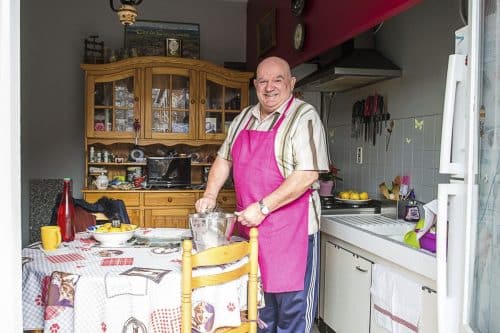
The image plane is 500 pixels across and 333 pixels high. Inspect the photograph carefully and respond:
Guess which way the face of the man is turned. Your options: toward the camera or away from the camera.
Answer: toward the camera

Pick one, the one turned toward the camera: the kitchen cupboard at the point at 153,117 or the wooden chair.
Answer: the kitchen cupboard

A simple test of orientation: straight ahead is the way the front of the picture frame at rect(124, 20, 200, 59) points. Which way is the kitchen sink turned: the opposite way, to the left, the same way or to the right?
to the right

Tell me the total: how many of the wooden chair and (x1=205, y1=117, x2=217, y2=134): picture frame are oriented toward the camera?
1

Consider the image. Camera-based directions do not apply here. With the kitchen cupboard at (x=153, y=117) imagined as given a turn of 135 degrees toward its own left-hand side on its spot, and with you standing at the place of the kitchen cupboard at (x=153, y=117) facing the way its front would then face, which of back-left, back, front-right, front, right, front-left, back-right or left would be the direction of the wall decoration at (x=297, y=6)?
right

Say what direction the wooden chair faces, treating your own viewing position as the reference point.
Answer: facing away from the viewer and to the left of the viewer

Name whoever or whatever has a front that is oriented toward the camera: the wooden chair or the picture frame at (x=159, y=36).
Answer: the picture frame

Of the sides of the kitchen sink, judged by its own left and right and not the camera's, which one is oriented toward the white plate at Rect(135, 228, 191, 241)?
front

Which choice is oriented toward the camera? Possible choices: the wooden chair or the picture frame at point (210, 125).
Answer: the picture frame

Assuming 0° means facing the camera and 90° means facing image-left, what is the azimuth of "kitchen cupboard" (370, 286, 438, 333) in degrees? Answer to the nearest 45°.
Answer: approximately 45°

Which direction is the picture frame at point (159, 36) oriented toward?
toward the camera

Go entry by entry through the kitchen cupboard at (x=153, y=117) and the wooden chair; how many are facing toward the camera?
1

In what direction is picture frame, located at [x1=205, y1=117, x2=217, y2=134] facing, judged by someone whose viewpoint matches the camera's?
facing the viewer

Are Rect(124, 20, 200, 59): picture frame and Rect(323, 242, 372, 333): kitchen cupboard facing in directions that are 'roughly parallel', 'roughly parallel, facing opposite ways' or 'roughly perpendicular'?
roughly perpendicular
